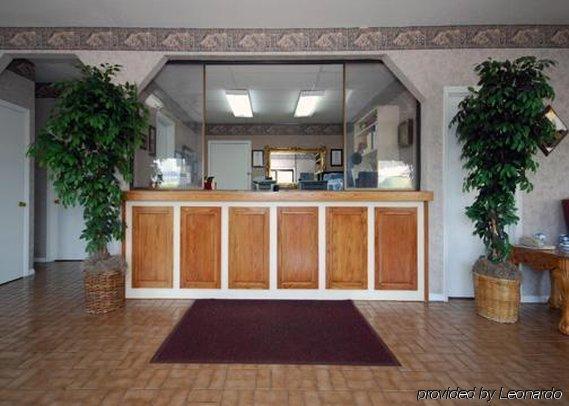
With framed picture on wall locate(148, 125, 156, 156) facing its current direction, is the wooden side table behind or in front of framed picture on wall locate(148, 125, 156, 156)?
in front

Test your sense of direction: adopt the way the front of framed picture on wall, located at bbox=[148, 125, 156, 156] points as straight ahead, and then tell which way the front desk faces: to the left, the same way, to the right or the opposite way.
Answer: to the right

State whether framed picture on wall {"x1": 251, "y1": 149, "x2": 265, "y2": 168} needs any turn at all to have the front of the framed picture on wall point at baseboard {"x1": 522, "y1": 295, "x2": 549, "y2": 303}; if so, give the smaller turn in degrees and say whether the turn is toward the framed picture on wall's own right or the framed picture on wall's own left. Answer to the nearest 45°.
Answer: approximately 45° to the framed picture on wall's own left

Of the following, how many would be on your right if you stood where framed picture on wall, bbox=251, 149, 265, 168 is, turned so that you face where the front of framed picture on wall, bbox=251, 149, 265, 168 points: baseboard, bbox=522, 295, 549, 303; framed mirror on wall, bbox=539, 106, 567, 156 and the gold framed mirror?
0

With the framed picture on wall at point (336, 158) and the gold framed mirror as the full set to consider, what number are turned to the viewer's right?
0

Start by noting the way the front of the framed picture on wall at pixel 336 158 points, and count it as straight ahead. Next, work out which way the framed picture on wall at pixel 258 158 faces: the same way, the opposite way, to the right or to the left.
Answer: the same way

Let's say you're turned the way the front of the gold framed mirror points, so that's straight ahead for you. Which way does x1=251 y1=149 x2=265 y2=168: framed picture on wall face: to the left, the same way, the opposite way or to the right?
the same way

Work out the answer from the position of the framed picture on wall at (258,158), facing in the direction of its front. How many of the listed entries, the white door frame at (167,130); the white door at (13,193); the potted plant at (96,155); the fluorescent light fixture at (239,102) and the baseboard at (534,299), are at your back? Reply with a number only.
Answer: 0

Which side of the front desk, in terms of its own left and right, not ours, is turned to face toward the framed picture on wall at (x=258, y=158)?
back

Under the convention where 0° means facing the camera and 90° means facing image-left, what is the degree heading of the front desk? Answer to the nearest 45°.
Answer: approximately 0°

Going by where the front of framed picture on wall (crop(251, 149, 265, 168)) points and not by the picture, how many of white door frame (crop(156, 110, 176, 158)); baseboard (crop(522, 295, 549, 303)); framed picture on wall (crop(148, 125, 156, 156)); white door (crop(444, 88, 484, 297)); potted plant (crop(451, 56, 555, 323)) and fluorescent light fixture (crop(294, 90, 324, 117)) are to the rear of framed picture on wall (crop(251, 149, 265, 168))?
0

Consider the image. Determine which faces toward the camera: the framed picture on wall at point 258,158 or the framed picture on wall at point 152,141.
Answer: the framed picture on wall at point 258,158

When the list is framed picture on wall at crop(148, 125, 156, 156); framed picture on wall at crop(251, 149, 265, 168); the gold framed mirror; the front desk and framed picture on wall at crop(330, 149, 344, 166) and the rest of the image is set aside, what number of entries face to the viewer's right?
1

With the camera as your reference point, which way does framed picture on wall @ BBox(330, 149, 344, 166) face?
facing the viewer

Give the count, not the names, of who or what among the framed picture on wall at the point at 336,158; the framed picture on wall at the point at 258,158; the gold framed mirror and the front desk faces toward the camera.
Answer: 4

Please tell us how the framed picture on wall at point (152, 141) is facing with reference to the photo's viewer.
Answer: facing to the right of the viewer

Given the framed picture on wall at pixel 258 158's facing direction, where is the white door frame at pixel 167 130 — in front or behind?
in front

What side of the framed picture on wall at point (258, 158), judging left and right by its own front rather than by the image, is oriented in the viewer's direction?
front

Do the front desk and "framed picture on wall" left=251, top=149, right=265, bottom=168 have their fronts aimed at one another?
no

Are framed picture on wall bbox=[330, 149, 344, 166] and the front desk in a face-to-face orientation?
no
